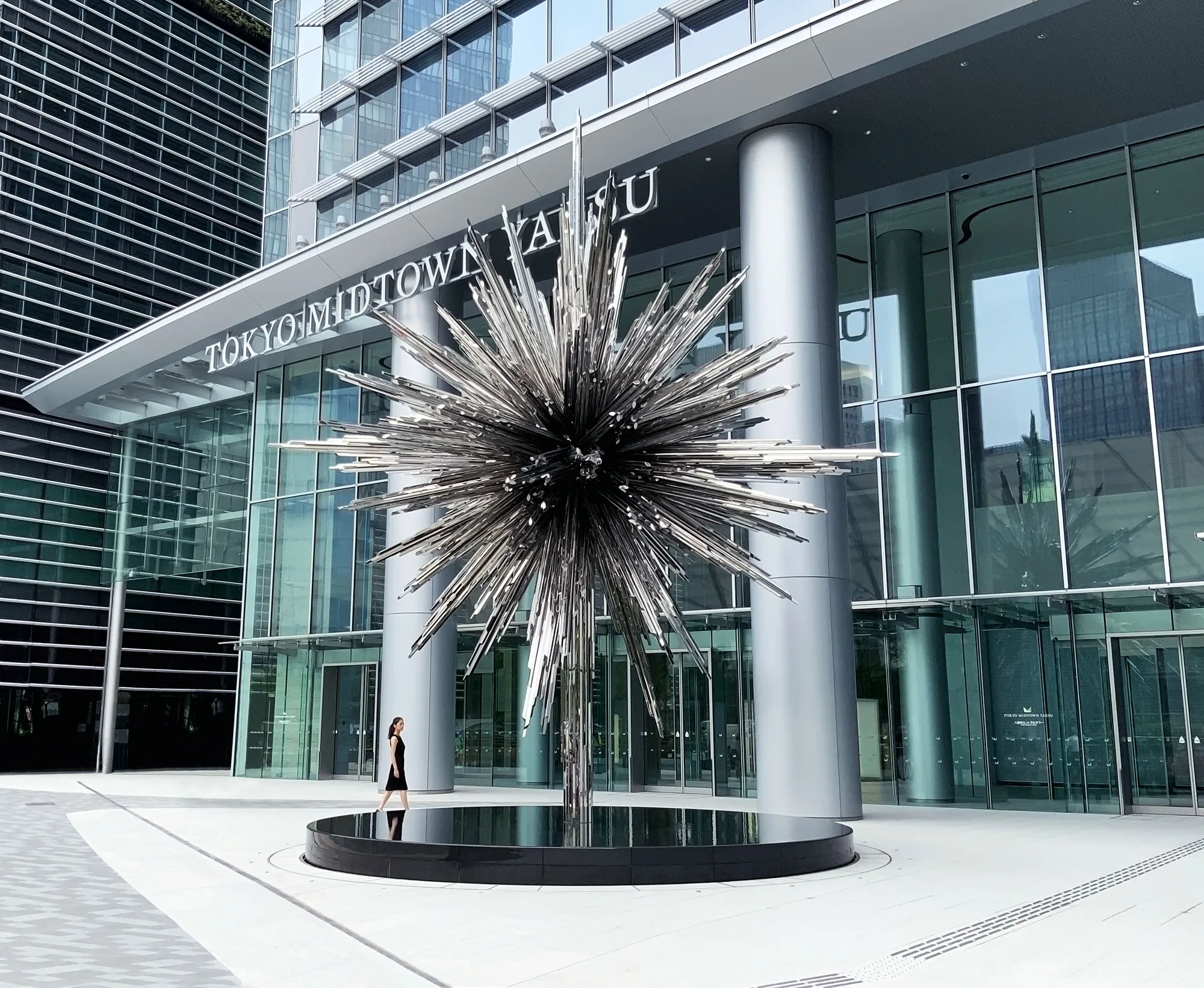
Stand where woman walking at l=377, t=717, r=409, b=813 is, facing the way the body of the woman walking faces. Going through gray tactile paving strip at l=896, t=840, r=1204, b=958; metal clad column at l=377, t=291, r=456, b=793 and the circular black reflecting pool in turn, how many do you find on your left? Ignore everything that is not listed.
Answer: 1

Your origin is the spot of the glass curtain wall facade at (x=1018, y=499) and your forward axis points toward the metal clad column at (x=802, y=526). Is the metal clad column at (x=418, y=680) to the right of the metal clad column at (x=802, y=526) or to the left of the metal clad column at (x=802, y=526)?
right

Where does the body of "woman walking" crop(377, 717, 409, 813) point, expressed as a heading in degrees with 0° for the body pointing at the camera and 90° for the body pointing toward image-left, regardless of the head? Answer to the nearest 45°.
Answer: approximately 270°

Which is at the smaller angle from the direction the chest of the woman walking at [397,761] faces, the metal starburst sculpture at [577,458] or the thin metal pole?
the metal starburst sculpture

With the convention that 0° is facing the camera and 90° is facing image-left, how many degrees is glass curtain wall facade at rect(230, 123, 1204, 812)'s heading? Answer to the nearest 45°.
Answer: approximately 45°

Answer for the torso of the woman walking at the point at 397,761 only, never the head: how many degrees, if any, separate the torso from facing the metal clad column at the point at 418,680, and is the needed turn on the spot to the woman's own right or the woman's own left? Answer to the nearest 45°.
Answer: approximately 90° to the woman's own left

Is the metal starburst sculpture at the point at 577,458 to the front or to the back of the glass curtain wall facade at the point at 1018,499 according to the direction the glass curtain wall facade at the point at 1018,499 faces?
to the front

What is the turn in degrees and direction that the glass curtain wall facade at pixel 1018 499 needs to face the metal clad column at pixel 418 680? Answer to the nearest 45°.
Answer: approximately 45° to its right

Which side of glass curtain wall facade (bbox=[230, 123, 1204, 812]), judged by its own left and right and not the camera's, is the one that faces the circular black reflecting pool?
front

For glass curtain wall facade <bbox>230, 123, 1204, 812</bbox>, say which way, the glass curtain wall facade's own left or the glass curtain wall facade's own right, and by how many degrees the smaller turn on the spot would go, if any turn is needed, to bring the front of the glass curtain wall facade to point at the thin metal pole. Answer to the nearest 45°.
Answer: approximately 90° to the glass curtain wall facade's own right
